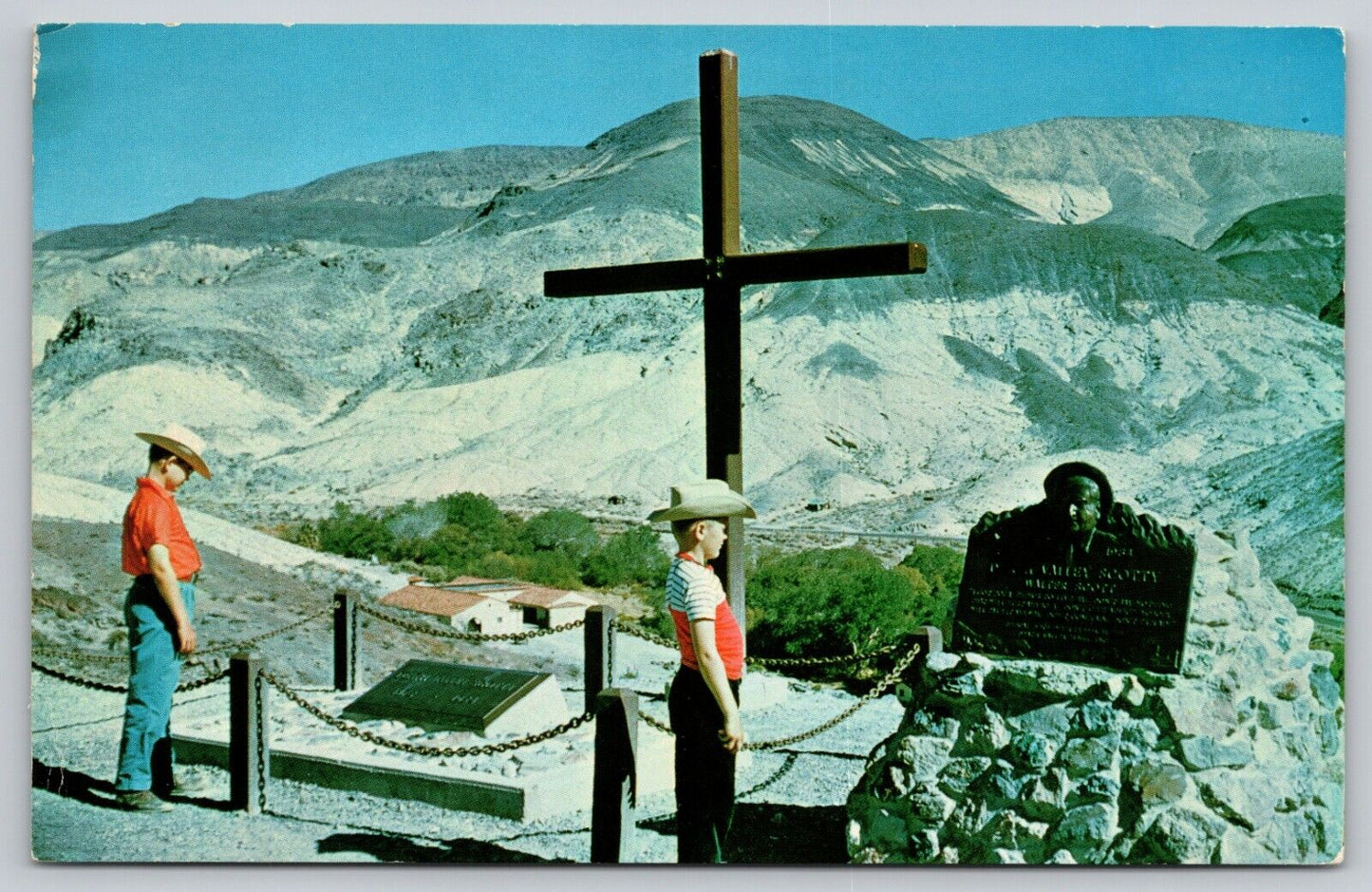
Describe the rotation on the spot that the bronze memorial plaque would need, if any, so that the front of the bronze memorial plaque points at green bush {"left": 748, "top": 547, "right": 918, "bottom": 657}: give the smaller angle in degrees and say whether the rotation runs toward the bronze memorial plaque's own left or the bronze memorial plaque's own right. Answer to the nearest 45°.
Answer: approximately 180°

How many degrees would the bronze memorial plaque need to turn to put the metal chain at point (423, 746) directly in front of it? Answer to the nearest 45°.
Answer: approximately 90° to its right

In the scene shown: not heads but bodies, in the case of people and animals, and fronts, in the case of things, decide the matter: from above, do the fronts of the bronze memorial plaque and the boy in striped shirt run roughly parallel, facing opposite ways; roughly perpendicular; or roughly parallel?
roughly perpendicular

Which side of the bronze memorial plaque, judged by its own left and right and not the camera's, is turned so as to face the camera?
front

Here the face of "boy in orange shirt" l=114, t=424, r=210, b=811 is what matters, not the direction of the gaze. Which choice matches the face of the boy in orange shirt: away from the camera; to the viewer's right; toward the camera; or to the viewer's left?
to the viewer's right

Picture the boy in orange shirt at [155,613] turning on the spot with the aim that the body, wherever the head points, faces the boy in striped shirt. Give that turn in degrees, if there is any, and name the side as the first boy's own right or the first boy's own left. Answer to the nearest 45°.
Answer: approximately 45° to the first boy's own right

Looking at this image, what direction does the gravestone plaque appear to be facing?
toward the camera

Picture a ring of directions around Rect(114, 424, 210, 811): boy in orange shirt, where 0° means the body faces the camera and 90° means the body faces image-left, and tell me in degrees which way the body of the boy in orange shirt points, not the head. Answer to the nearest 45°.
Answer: approximately 270°

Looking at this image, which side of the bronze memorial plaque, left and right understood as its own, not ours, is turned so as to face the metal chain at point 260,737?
right

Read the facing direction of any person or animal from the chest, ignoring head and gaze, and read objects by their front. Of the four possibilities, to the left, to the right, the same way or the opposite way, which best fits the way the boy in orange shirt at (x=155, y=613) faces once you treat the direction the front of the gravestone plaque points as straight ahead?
to the left
